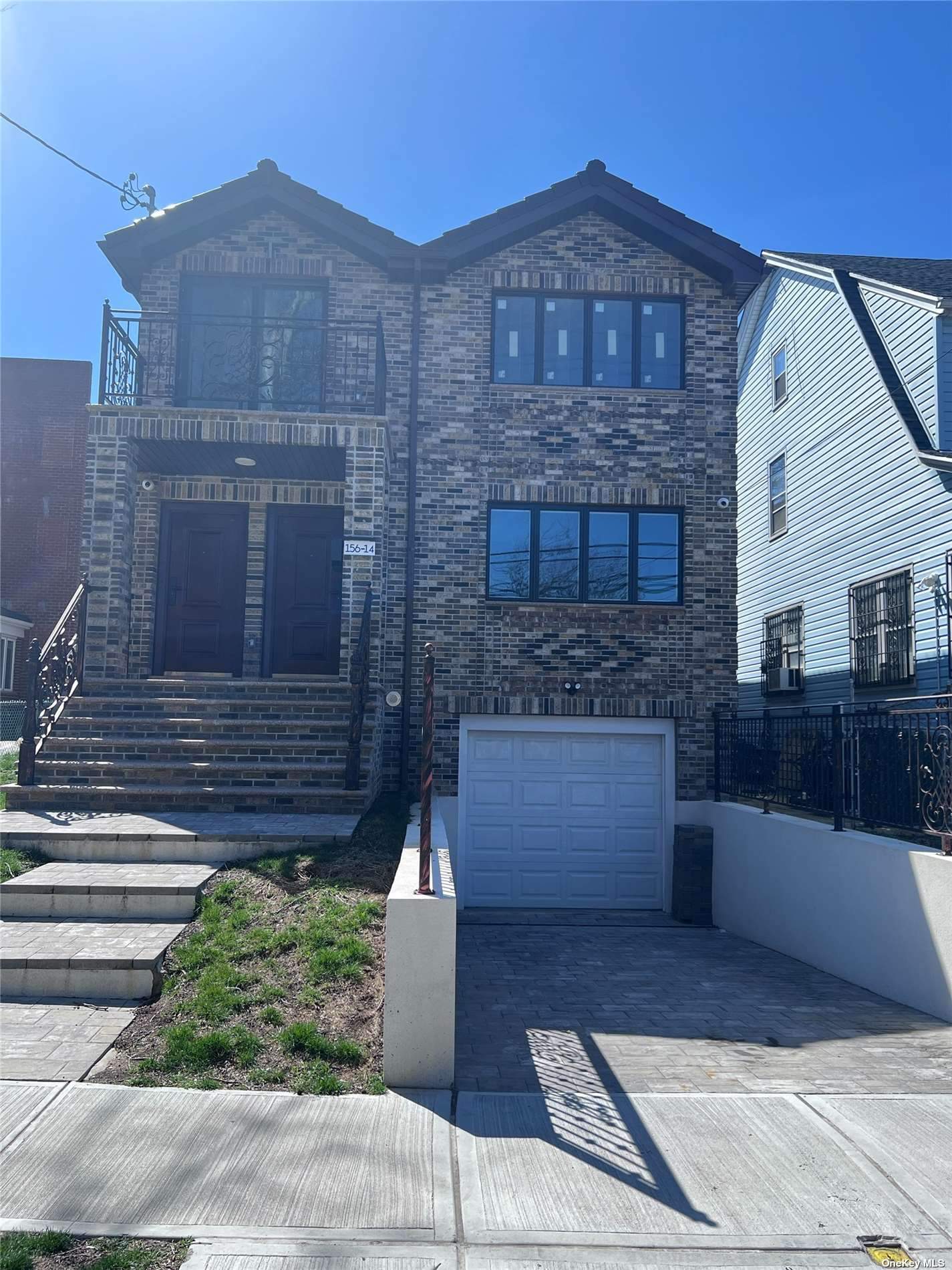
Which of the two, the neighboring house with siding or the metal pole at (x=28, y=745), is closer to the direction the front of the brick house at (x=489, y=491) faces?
the metal pole

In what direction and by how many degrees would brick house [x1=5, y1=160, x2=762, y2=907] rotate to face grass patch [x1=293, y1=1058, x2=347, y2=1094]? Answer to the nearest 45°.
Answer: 0° — it already faces it

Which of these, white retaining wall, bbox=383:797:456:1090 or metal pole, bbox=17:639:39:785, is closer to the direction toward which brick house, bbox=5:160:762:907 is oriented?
the white retaining wall

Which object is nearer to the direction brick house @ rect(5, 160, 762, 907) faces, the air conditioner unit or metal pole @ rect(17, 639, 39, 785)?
the metal pole

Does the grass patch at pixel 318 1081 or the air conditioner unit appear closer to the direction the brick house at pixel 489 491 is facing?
the grass patch

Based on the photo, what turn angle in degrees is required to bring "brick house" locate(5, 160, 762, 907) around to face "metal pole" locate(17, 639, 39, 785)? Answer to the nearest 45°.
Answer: approximately 45° to its right

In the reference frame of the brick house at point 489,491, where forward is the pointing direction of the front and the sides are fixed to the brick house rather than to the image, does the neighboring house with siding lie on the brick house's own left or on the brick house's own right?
on the brick house's own left

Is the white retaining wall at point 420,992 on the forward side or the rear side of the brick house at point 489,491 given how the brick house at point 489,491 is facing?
on the forward side

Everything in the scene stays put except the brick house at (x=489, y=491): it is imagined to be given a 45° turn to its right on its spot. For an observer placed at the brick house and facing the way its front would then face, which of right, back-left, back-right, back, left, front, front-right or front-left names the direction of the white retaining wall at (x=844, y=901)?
left

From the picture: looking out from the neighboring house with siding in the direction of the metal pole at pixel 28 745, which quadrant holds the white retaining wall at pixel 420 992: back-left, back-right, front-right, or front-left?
front-left

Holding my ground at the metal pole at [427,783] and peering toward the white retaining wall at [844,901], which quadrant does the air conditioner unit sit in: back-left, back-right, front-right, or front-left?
front-left

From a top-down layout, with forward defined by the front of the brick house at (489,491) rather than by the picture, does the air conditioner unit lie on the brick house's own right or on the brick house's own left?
on the brick house's own left

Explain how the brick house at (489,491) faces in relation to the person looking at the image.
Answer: facing the viewer

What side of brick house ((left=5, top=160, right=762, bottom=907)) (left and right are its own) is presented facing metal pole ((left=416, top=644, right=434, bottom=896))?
front

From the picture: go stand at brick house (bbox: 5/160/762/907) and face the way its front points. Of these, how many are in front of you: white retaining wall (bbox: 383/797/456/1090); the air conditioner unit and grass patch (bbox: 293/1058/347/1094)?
2
